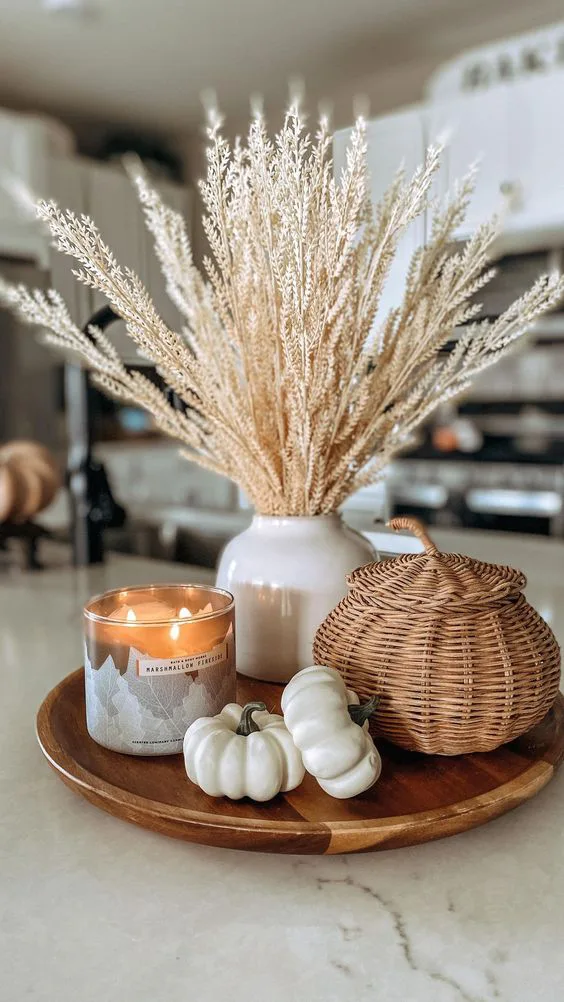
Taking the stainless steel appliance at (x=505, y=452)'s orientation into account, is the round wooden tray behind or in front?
in front

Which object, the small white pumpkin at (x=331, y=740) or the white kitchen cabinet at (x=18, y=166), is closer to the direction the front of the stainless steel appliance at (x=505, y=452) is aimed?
the small white pumpkin

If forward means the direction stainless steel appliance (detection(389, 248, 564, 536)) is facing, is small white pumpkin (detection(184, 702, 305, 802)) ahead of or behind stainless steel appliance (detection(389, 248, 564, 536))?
ahead

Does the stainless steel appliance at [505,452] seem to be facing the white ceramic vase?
yes

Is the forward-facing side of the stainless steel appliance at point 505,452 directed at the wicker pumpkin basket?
yes

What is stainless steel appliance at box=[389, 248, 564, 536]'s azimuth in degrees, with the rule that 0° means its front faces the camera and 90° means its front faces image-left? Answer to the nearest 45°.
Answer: approximately 0°

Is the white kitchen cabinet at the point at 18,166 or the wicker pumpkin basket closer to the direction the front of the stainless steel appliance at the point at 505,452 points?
the wicker pumpkin basket

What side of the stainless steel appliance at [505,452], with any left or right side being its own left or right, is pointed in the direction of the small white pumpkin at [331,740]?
front

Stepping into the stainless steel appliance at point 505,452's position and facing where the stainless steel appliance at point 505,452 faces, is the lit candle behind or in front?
in front

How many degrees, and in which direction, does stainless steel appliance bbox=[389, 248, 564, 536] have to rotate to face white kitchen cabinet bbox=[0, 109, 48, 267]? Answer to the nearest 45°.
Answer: approximately 45° to its right
